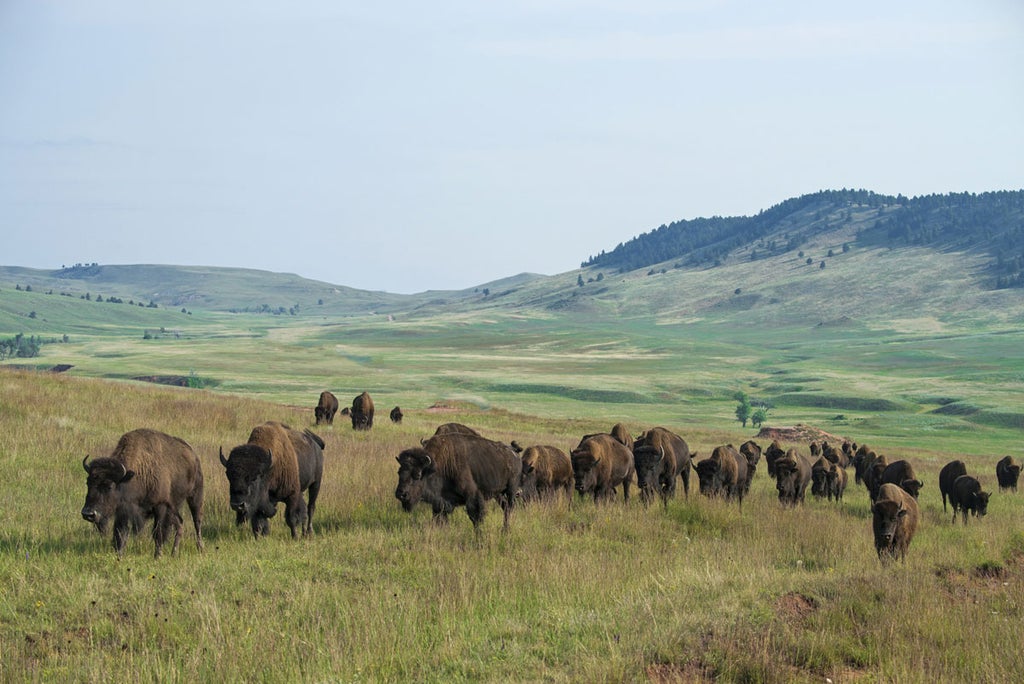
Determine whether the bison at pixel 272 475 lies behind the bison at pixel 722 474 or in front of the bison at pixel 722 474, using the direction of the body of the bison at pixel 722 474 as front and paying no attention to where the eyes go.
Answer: in front

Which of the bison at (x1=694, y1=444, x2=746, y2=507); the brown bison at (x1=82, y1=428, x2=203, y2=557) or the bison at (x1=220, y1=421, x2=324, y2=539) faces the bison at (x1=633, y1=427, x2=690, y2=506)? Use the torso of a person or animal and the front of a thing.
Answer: the bison at (x1=694, y1=444, x2=746, y2=507)

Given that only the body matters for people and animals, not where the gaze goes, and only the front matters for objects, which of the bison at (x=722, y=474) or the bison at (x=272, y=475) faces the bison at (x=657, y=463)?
the bison at (x=722, y=474)

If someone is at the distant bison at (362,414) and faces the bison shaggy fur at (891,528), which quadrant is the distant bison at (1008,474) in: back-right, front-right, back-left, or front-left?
front-left

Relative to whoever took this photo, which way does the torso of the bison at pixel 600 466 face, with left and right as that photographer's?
facing the viewer and to the left of the viewer

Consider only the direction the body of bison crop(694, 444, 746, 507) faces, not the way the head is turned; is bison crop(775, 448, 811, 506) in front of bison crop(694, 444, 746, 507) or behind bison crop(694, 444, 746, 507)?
behind

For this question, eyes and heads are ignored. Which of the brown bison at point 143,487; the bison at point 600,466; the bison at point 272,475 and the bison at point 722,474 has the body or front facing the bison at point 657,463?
the bison at point 722,474

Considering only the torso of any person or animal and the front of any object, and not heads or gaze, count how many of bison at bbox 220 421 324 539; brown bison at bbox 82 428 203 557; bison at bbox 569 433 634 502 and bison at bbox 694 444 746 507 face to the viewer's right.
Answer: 0

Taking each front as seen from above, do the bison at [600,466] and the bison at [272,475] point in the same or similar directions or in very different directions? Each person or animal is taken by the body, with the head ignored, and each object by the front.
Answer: same or similar directions

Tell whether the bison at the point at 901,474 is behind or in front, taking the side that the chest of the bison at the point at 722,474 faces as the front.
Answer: behind

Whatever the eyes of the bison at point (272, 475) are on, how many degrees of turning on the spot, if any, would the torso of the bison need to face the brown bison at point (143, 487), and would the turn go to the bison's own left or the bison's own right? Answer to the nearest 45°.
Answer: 0° — it already faces it

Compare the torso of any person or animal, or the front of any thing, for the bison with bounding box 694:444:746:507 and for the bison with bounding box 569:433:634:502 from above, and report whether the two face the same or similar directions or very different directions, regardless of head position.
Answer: same or similar directions

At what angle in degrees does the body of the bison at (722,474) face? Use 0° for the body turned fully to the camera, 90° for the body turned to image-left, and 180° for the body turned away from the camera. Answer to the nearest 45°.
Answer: approximately 45°

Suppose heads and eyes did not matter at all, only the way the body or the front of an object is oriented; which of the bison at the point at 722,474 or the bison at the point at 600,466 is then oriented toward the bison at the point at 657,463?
the bison at the point at 722,474

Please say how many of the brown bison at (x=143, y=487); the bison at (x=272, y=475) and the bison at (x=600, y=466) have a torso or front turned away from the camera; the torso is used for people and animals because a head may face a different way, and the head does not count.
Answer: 0
